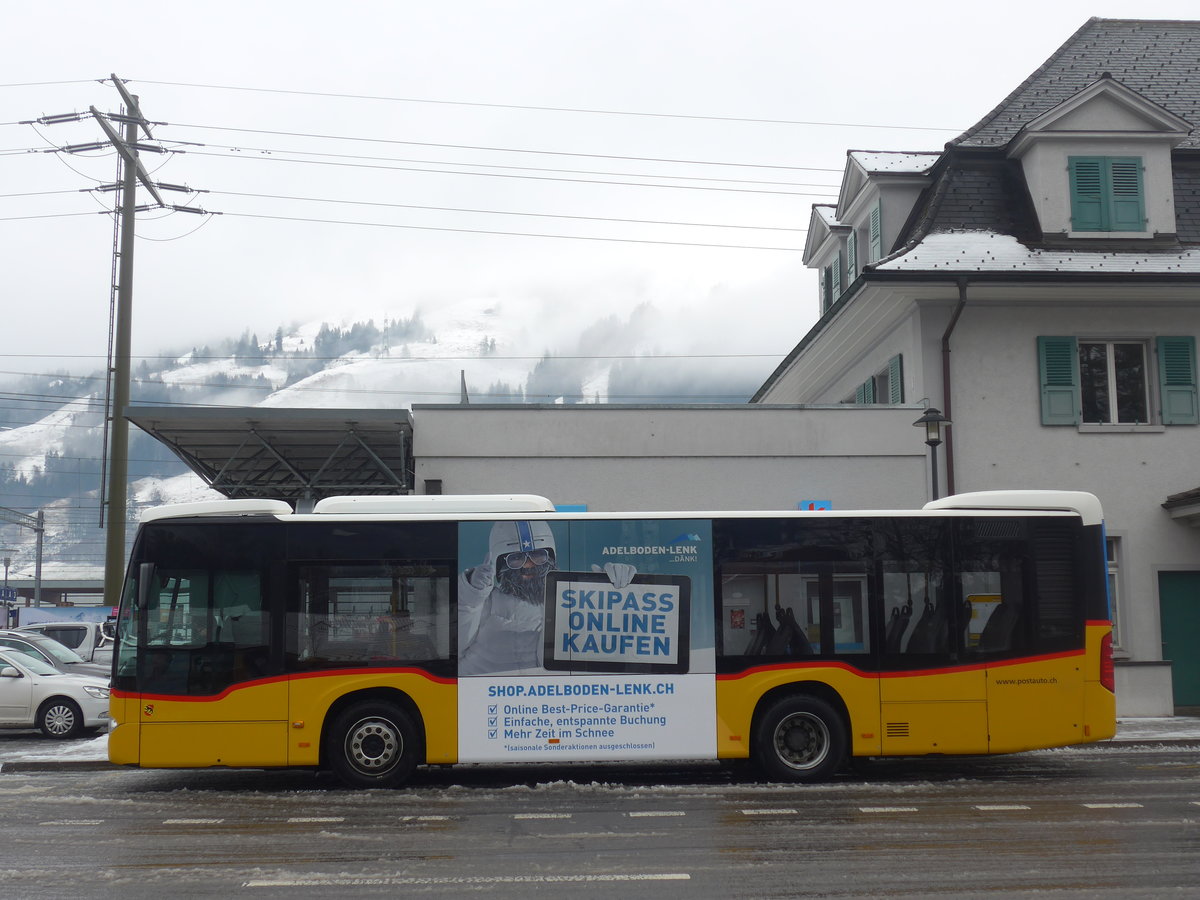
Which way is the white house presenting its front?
toward the camera

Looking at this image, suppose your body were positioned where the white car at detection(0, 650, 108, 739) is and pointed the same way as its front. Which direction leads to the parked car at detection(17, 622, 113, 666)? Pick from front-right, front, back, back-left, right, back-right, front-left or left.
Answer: left

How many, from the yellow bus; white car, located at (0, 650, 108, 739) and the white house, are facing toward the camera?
1

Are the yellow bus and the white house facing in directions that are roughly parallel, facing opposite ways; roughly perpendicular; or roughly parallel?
roughly perpendicular

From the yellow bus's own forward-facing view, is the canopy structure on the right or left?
on its right

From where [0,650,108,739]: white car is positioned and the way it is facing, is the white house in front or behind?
in front

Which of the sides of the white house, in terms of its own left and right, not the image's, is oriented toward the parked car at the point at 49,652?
right

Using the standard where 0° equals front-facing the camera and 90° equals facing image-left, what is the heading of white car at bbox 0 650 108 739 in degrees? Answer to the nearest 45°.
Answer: approximately 270°

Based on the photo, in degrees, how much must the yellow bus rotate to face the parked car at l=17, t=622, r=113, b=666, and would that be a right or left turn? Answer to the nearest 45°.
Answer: approximately 45° to its right

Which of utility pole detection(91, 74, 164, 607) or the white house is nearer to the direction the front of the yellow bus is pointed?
the utility pole

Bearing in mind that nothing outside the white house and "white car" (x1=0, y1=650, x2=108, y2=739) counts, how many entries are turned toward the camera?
1

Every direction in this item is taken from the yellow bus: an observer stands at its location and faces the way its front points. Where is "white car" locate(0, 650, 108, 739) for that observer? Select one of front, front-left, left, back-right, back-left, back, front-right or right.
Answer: front-right

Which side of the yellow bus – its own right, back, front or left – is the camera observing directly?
left

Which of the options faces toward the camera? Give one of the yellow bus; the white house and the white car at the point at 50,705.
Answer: the white house

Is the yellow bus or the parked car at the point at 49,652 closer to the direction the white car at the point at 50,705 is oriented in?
the yellow bus
